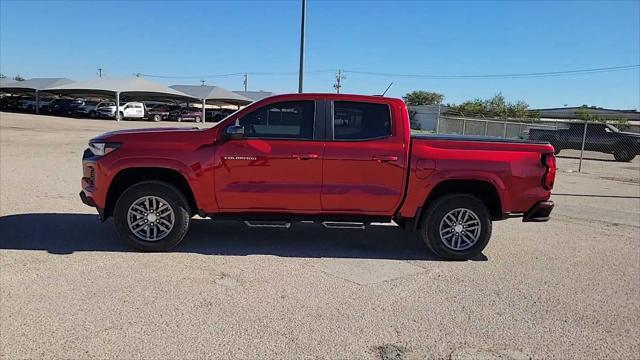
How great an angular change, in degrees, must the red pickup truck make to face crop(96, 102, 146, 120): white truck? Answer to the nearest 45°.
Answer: approximately 45° to its right

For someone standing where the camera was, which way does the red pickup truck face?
facing to the left of the viewer
